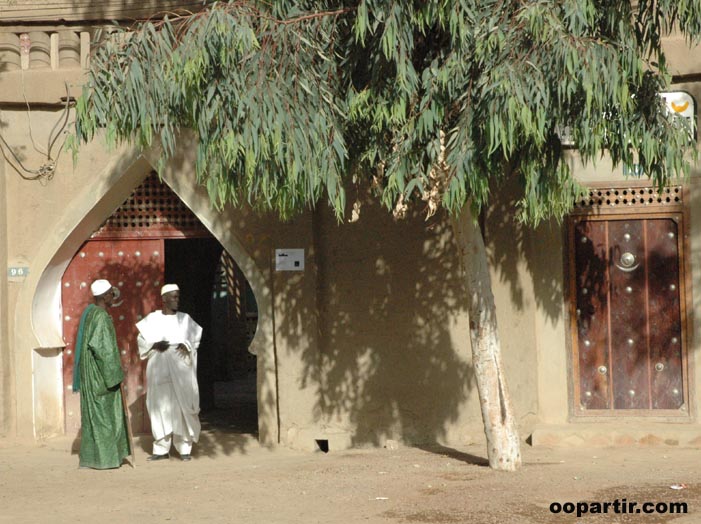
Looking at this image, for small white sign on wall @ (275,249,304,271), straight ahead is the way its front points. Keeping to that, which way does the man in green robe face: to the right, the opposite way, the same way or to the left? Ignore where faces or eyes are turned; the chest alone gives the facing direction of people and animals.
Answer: to the left

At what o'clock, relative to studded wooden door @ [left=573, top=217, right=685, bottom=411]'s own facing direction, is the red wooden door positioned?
The red wooden door is roughly at 3 o'clock from the studded wooden door.

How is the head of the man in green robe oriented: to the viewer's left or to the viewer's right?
to the viewer's right

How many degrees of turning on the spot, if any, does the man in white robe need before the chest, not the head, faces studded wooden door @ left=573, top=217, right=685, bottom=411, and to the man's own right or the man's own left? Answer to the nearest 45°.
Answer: approximately 90° to the man's own left

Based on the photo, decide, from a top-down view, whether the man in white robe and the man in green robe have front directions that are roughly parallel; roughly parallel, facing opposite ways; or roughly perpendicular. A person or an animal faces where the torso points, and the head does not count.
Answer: roughly perpendicular

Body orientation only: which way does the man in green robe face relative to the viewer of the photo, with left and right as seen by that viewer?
facing to the right of the viewer

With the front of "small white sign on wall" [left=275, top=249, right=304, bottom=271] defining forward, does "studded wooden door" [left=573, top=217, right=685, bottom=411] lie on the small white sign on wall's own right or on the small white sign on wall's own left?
on the small white sign on wall's own left

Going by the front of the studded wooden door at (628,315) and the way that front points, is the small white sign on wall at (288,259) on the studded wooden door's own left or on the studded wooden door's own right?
on the studded wooden door's own right

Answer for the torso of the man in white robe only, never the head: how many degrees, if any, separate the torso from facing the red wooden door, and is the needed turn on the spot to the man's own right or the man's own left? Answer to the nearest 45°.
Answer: approximately 180°
